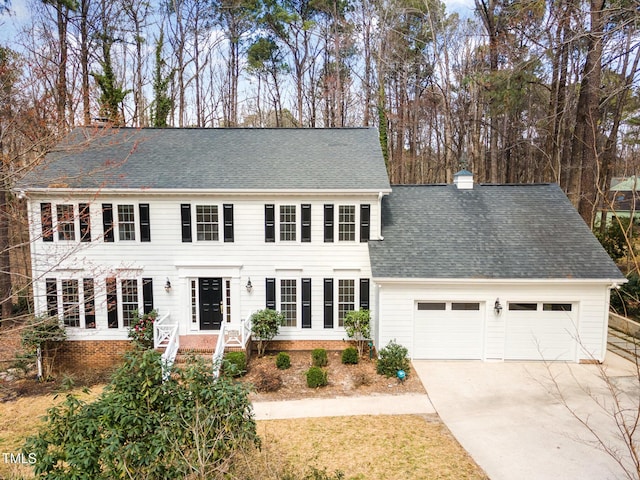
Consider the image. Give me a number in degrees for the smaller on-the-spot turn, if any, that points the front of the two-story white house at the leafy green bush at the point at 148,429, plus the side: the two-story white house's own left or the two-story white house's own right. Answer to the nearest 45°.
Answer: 0° — it already faces it

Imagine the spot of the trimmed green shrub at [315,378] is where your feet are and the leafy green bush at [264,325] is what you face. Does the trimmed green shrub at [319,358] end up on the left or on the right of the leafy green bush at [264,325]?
right

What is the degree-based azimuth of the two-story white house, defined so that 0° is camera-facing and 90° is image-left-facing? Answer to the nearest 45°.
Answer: approximately 0°

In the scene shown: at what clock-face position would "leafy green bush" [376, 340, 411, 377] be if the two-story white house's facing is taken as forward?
The leafy green bush is roughly at 10 o'clock from the two-story white house.

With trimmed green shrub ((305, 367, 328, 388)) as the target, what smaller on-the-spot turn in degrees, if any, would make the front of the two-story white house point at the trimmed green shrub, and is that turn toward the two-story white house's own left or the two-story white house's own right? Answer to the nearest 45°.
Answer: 0° — it already faces it
